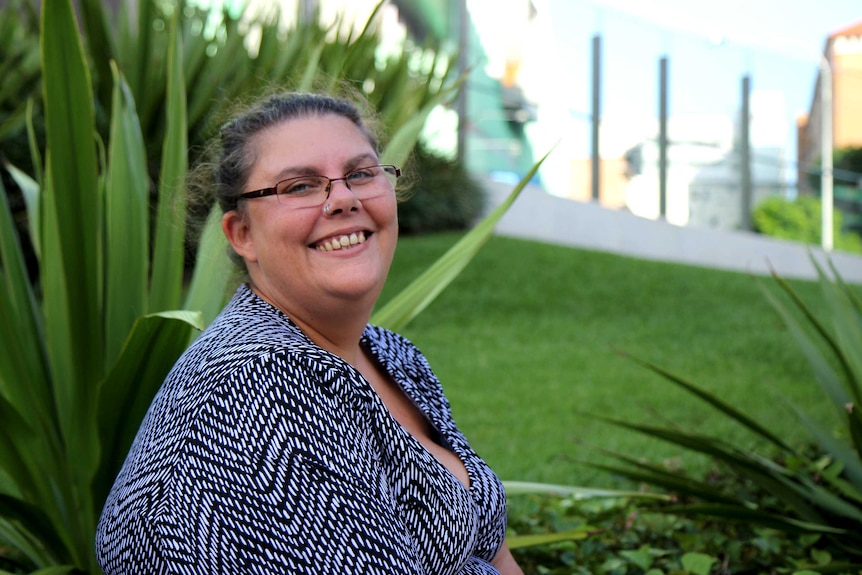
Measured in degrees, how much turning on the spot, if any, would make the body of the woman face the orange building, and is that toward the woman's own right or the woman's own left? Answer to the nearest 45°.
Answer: approximately 90° to the woman's own left

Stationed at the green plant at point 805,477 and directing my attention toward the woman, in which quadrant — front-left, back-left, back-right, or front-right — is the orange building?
back-right

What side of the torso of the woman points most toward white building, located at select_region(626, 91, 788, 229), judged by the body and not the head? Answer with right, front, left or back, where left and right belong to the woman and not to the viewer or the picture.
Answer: left

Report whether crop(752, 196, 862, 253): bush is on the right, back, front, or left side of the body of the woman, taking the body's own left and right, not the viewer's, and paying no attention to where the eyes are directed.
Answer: left

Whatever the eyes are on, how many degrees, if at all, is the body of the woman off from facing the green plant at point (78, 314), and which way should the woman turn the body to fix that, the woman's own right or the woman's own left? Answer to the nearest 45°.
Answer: approximately 180°

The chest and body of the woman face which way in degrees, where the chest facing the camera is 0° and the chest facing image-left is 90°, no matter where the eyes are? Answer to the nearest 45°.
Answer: approximately 315°

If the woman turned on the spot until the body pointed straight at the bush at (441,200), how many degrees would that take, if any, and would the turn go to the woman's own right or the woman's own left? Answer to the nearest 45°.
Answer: approximately 135° to the woman's own left
